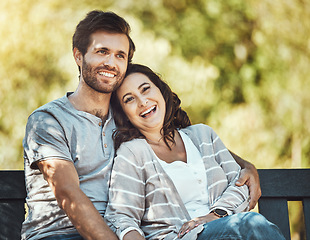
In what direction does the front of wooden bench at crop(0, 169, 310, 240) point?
toward the camera

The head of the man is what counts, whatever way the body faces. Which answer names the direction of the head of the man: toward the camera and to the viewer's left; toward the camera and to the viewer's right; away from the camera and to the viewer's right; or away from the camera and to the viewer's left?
toward the camera and to the viewer's right

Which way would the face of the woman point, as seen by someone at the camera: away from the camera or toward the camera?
toward the camera

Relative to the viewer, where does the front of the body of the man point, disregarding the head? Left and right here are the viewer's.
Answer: facing the viewer and to the right of the viewer
